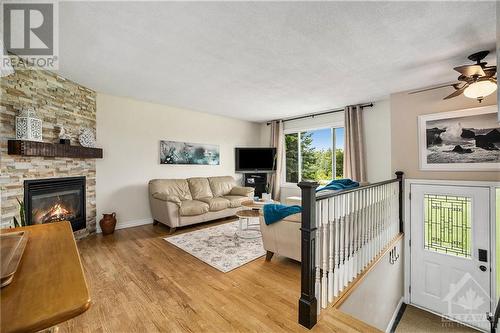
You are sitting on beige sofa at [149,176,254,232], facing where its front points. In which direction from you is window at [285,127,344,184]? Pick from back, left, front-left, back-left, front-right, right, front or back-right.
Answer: front-left

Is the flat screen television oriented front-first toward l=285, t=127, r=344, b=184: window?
no

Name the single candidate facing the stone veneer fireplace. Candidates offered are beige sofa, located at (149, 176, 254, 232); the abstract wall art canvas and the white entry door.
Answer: the white entry door

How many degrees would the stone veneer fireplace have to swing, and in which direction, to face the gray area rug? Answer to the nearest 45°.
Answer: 0° — it already faces it

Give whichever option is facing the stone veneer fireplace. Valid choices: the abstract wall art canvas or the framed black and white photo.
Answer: the framed black and white photo

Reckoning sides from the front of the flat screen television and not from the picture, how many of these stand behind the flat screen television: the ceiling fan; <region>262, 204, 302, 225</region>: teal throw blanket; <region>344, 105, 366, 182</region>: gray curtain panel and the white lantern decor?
0

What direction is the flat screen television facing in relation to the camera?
toward the camera

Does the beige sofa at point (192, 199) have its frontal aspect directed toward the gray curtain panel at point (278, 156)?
no

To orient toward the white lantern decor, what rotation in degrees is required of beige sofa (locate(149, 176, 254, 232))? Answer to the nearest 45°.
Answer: approximately 90° to its right

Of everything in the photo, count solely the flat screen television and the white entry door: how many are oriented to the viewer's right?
0

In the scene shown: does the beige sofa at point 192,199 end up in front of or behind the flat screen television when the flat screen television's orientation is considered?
in front

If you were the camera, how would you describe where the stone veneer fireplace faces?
facing the viewer and to the right of the viewer

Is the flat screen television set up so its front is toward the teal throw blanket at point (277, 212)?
yes

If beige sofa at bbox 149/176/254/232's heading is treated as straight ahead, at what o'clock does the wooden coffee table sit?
The wooden coffee table is roughly at 12 o'clock from the beige sofa.

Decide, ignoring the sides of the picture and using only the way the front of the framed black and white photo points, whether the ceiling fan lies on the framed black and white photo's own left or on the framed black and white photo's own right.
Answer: on the framed black and white photo's own left

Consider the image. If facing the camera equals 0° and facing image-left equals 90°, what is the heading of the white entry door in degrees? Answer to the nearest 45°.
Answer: approximately 45°

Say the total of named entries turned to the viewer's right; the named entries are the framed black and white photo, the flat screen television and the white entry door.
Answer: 0

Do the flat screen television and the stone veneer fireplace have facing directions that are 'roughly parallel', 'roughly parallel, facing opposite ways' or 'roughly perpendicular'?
roughly perpendicular
